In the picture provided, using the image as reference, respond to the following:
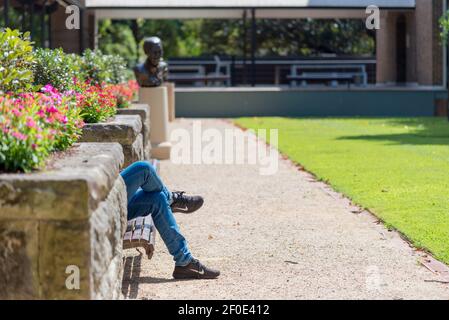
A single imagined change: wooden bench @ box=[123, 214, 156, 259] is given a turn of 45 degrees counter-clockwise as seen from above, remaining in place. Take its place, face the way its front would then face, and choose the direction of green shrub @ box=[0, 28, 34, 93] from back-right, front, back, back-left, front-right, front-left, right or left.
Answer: left

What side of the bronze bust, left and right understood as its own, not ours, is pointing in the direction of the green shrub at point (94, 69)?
right

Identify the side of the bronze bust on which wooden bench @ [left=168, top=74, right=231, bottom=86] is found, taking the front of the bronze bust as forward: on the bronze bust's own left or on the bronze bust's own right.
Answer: on the bronze bust's own left

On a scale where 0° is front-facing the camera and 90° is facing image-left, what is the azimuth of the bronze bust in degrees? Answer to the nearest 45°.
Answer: approximately 315°

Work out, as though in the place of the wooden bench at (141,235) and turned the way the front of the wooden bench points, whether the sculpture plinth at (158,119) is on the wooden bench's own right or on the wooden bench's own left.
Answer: on the wooden bench's own left

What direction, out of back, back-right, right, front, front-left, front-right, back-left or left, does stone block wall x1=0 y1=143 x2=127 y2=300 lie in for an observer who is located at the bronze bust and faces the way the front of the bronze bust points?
front-right

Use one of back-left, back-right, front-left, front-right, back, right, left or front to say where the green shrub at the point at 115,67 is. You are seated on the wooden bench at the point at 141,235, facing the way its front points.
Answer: left

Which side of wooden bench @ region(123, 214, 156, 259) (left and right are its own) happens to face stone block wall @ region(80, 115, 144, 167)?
left

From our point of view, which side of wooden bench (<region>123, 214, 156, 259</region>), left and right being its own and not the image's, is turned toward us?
right

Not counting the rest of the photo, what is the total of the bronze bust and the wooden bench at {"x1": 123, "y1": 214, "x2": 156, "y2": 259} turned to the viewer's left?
0

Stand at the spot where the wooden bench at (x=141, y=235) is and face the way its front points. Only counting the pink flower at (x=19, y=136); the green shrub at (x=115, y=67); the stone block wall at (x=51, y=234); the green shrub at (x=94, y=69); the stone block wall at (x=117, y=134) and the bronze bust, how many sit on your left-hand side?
4

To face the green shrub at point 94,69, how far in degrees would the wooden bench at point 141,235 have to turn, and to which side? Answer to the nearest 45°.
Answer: approximately 90° to its left
